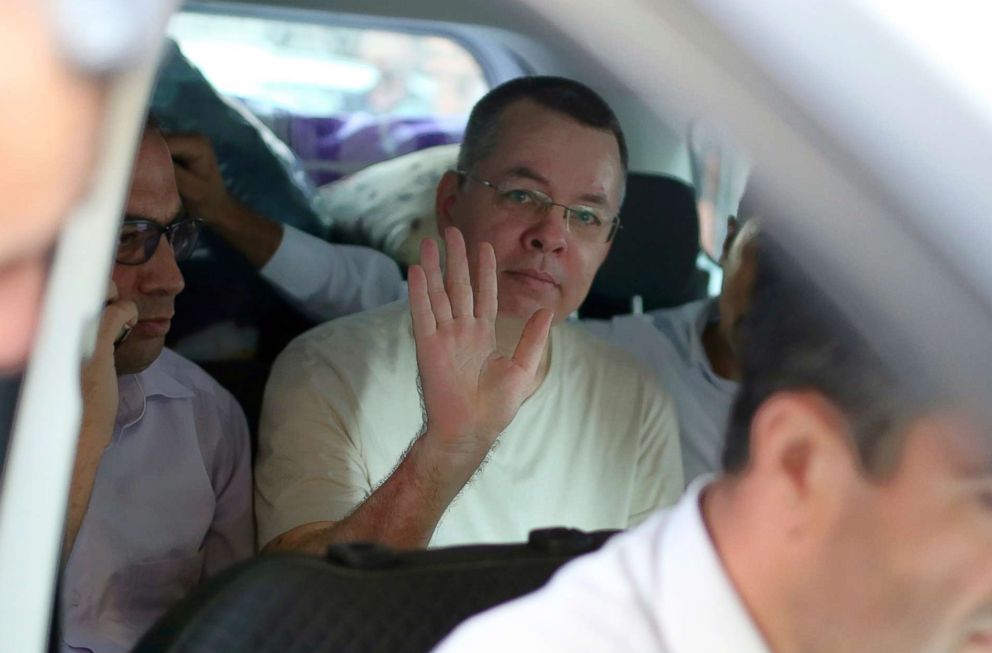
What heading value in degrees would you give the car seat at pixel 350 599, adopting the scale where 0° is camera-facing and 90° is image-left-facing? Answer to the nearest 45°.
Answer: approximately 315°

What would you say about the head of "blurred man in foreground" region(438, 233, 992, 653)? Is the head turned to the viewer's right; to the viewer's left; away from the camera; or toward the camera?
to the viewer's right

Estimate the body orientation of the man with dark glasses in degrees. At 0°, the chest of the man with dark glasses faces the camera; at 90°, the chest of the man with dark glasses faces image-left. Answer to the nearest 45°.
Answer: approximately 315°
